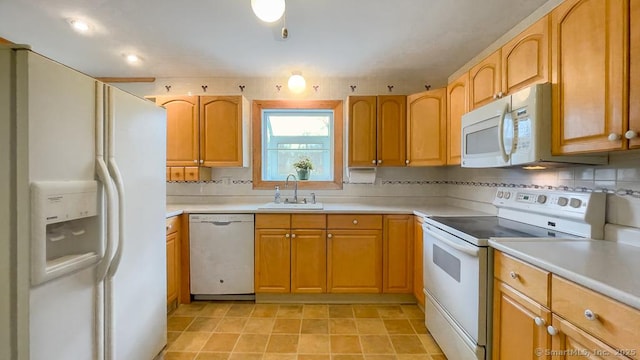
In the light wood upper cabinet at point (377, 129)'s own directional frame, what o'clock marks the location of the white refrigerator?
The white refrigerator is roughly at 1 o'clock from the light wood upper cabinet.

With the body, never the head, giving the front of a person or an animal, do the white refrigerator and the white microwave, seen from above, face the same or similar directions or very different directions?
very different directions

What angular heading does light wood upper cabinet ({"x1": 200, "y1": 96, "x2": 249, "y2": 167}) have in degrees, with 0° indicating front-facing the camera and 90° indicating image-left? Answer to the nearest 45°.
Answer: approximately 0°

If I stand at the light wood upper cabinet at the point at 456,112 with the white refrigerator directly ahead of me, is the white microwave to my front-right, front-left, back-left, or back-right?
front-left

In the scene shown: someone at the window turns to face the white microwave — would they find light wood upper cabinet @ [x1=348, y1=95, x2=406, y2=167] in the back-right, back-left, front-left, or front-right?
front-left

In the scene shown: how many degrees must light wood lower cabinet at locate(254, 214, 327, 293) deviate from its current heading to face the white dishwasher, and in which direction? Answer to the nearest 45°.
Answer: approximately 90° to its right

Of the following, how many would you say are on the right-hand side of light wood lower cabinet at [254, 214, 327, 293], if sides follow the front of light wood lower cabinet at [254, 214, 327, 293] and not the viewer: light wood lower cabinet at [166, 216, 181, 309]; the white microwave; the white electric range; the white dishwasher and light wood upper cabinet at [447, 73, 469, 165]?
2

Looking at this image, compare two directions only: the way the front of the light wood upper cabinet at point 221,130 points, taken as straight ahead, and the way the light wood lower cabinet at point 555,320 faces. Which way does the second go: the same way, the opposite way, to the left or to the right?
to the right

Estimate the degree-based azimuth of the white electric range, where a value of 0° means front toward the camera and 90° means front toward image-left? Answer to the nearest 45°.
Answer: approximately 45°

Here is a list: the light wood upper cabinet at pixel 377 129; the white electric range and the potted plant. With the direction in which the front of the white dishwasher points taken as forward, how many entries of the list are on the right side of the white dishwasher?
0

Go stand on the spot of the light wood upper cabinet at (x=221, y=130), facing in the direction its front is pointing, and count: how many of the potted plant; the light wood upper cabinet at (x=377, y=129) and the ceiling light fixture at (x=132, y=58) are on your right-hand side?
1

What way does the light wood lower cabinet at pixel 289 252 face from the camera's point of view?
toward the camera

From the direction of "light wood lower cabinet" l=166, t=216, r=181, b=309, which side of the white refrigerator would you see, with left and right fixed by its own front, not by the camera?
left

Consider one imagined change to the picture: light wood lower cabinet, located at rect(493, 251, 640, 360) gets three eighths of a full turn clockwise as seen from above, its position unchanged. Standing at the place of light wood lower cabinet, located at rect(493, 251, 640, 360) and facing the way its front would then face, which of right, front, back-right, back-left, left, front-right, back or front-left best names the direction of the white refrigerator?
back-left

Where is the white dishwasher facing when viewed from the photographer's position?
facing the viewer

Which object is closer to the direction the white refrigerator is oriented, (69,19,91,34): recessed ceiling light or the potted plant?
the potted plant
